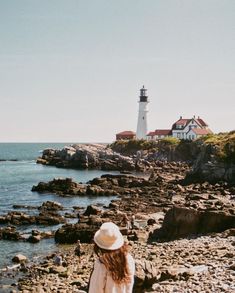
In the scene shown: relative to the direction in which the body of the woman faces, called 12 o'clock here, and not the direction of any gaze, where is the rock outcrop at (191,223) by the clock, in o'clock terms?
The rock outcrop is roughly at 2 o'clock from the woman.

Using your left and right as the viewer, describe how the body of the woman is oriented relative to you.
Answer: facing away from the viewer and to the left of the viewer

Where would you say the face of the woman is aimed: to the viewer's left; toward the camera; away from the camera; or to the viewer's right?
away from the camera
